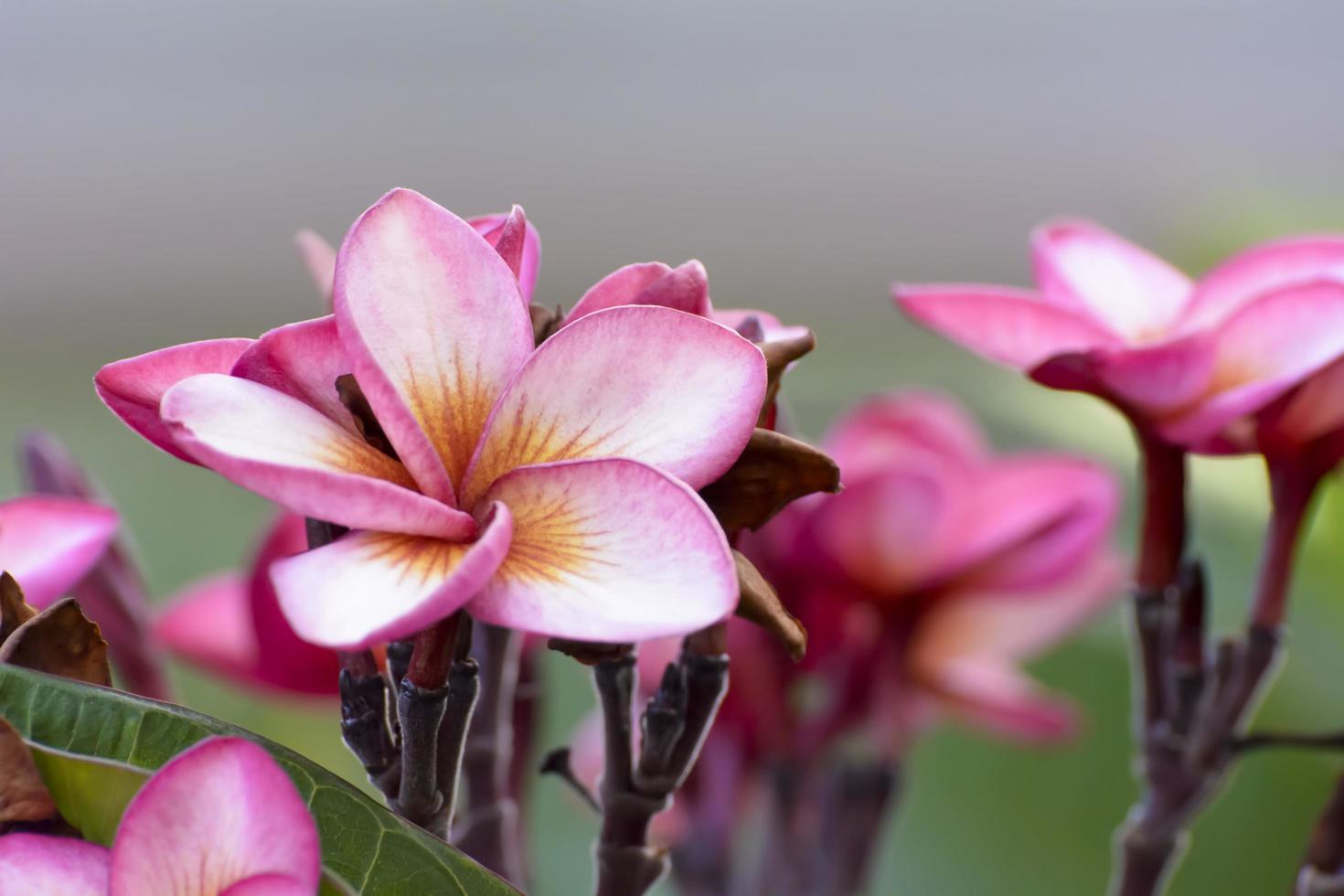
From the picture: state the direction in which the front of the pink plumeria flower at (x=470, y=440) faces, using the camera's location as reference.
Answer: facing the viewer

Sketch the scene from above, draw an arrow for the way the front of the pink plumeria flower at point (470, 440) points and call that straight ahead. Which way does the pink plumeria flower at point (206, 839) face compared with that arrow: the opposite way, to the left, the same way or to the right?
the same way

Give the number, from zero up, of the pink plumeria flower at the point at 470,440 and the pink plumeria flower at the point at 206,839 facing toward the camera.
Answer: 2
